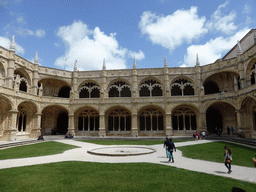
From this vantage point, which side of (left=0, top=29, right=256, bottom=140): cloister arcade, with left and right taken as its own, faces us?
front
